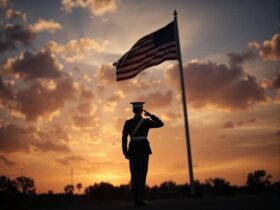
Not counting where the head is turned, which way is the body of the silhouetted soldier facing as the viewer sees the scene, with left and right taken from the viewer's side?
facing away from the viewer and to the right of the viewer

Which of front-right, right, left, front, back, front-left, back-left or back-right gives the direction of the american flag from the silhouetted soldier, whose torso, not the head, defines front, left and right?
front-left
